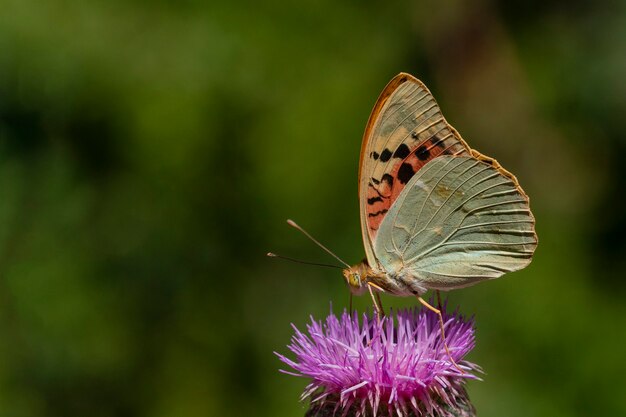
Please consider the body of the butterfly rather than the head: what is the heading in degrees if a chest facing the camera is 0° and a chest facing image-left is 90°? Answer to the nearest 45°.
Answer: approximately 90°
